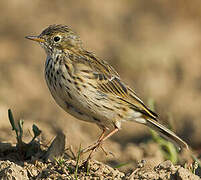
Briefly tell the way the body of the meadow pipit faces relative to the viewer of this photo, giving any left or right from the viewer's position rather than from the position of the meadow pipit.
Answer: facing to the left of the viewer
